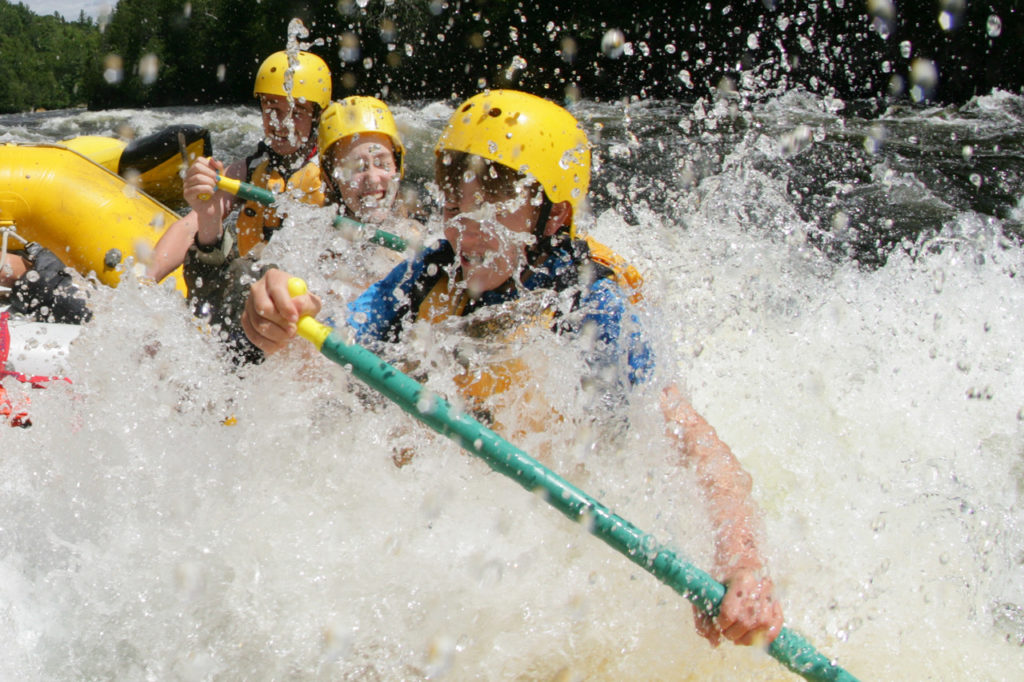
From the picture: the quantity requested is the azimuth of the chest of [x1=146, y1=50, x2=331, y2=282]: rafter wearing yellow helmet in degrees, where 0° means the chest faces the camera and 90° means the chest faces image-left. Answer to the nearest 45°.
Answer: approximately 0°

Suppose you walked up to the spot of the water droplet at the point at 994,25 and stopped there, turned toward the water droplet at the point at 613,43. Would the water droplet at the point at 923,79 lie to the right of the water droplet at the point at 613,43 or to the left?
left

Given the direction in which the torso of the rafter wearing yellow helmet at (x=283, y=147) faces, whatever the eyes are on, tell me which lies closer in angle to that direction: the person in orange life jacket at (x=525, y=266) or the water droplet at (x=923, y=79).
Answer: the person in orange life jacket

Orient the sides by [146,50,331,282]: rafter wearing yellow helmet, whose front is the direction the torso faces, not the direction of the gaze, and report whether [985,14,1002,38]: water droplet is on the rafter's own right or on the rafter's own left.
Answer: on the rafter's own left

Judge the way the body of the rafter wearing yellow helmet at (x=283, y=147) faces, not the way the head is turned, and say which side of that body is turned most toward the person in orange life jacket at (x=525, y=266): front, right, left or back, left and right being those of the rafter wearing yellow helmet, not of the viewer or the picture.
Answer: front

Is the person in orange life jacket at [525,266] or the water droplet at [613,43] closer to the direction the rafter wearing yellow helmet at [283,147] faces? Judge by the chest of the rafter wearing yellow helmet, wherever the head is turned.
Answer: the person in orange life jacket

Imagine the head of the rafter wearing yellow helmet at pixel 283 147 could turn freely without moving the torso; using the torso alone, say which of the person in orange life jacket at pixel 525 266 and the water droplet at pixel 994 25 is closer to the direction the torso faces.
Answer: the person in orange life jacket
